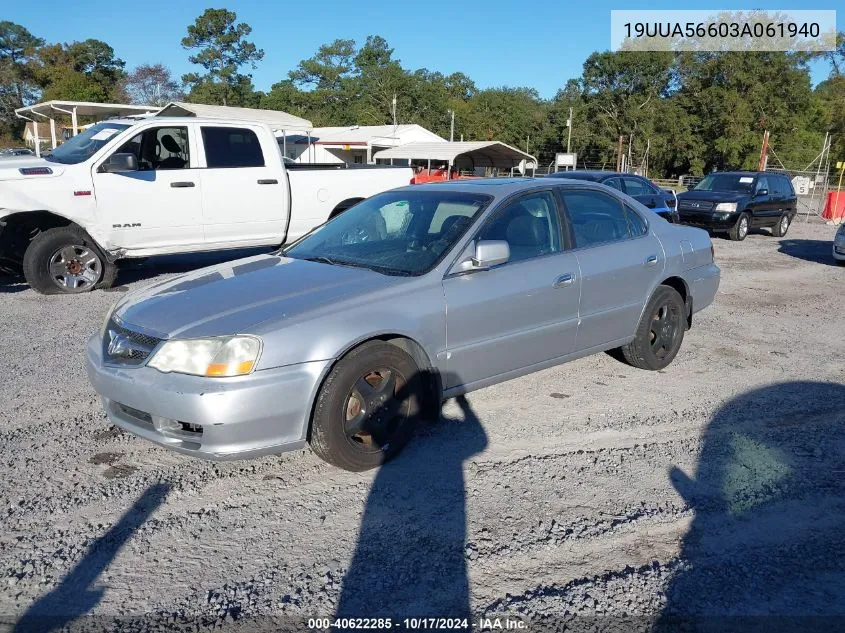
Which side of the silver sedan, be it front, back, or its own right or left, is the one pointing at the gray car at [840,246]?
back

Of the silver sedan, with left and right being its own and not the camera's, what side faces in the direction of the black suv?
back

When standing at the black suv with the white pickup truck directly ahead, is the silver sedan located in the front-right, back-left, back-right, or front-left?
front-left

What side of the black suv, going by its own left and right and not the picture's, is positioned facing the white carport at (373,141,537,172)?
right

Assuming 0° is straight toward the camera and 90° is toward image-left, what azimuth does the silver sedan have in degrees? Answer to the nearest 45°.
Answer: approximately 45°

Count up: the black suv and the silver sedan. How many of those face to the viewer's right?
0

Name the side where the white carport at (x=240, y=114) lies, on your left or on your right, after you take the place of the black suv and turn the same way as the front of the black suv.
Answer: on your right

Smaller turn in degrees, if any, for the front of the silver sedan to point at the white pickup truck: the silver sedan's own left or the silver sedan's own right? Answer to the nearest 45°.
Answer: approximately 90° to the silver sedan's own right

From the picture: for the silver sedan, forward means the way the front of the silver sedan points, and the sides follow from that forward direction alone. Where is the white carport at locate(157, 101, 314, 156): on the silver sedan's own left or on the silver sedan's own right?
on the silver sedan's own right

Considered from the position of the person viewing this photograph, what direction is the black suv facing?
facing the viewer and to the left of the viewer

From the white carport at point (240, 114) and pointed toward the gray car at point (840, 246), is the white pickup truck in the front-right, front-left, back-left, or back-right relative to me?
front-right
